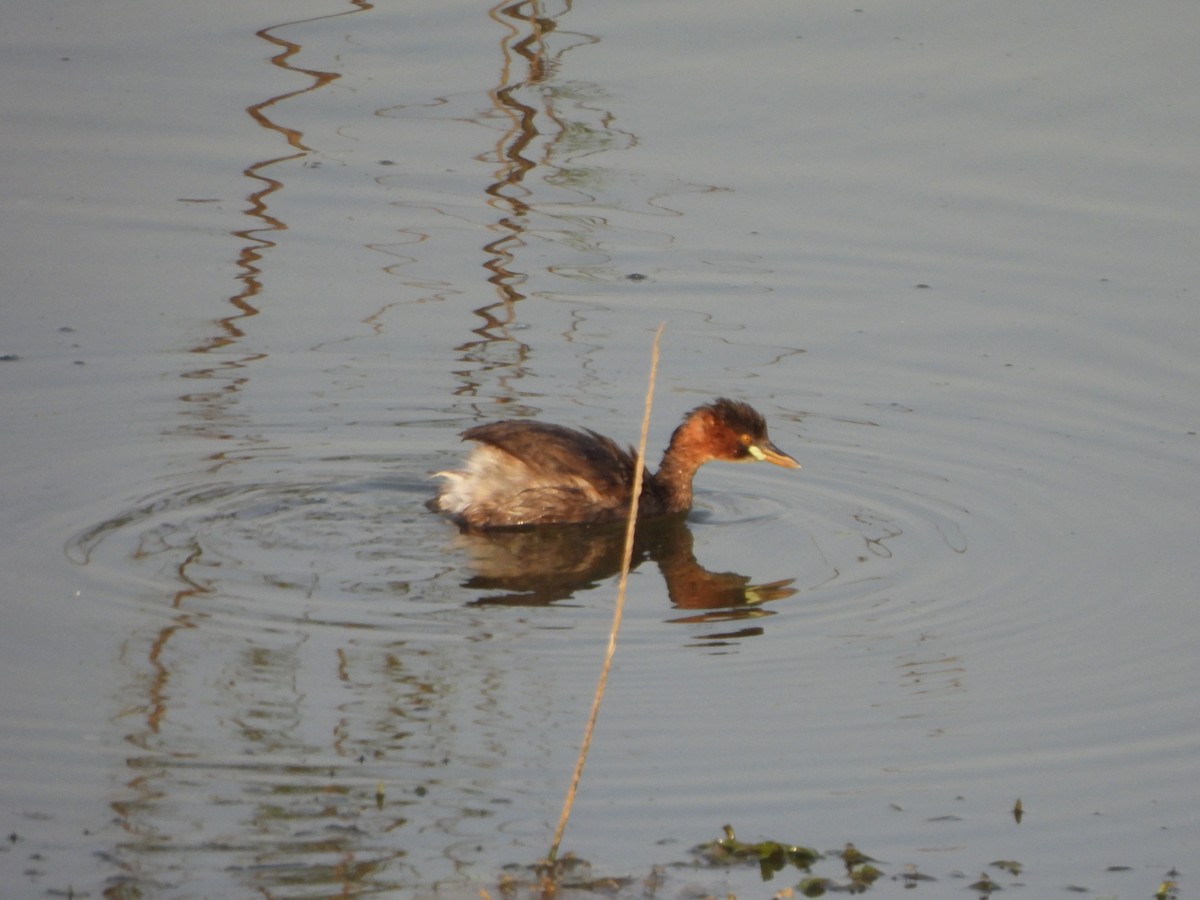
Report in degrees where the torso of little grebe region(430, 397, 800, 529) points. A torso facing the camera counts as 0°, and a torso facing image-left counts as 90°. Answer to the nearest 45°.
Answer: approximately 270°
